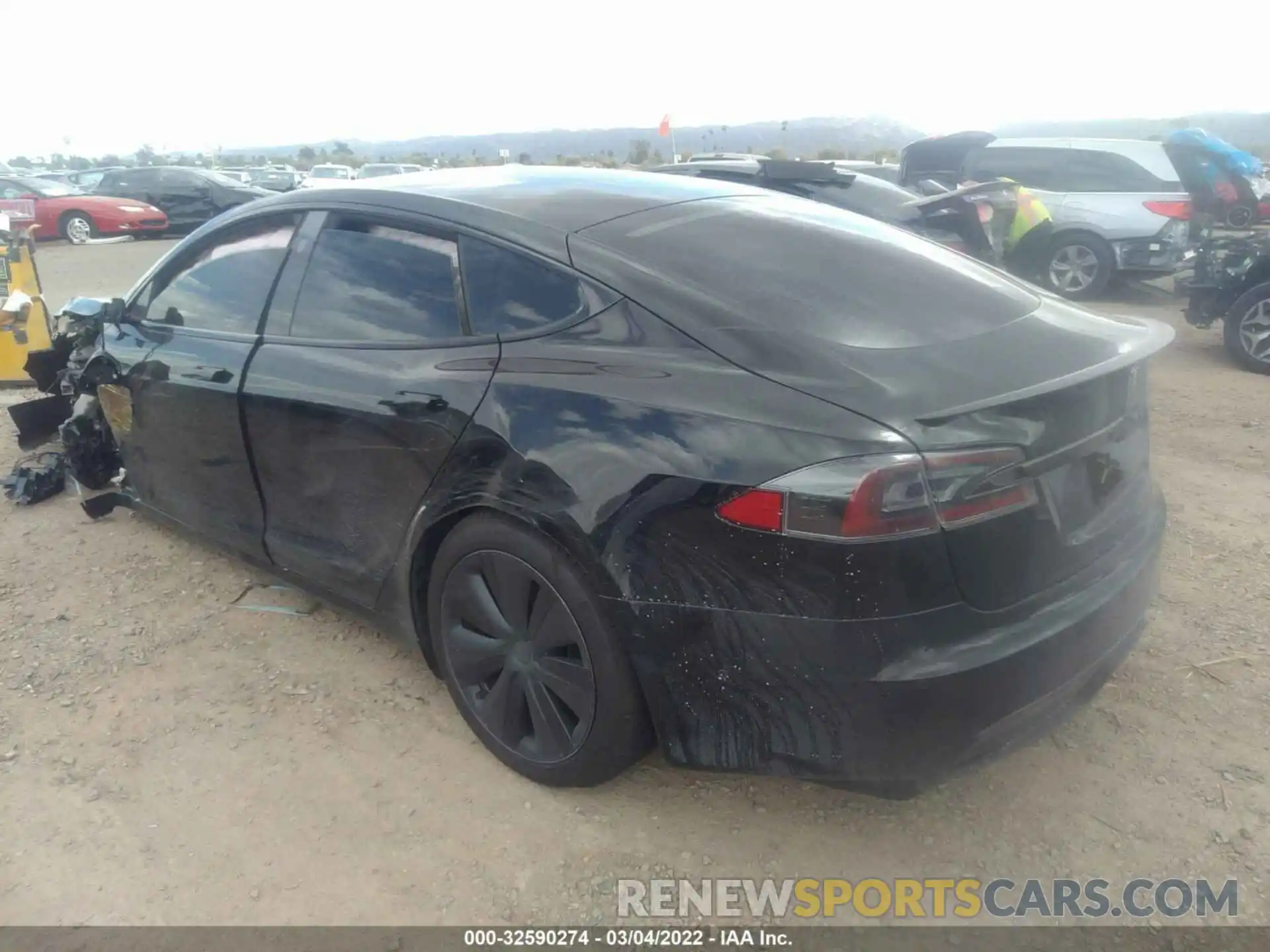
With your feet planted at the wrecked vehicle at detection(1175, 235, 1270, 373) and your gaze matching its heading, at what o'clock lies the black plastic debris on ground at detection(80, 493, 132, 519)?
The black plastic debris on ground is roughly at 10 o'clock from the wrecked vehicle.

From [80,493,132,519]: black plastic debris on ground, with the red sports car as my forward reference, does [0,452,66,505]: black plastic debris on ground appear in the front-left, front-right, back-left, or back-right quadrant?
front-left

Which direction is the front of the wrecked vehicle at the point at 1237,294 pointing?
to the viewer's left

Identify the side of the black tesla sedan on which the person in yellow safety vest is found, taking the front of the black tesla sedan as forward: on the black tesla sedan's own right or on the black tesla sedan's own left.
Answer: on the black tesla sedan's own right

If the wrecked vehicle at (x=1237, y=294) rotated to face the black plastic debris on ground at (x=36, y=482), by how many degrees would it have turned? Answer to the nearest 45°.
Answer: approximately 45° to its left

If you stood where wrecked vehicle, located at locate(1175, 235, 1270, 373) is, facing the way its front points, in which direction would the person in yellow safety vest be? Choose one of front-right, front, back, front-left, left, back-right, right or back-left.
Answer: front-right

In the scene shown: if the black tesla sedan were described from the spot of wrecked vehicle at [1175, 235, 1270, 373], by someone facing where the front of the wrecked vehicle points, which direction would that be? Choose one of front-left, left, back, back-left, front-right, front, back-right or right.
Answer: left

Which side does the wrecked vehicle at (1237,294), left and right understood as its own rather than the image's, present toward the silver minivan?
right

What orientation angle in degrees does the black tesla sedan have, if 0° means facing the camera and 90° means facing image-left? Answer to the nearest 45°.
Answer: approximately 135°

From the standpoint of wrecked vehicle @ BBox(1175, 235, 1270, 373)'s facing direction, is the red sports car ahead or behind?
ahead

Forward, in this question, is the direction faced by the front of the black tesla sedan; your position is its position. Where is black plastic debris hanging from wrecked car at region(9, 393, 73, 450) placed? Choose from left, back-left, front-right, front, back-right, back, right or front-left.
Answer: front

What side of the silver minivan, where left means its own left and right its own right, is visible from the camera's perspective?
left

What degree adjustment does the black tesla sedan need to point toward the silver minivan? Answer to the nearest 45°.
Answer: approximately 90° to its right

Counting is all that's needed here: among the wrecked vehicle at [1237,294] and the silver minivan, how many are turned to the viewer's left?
2
